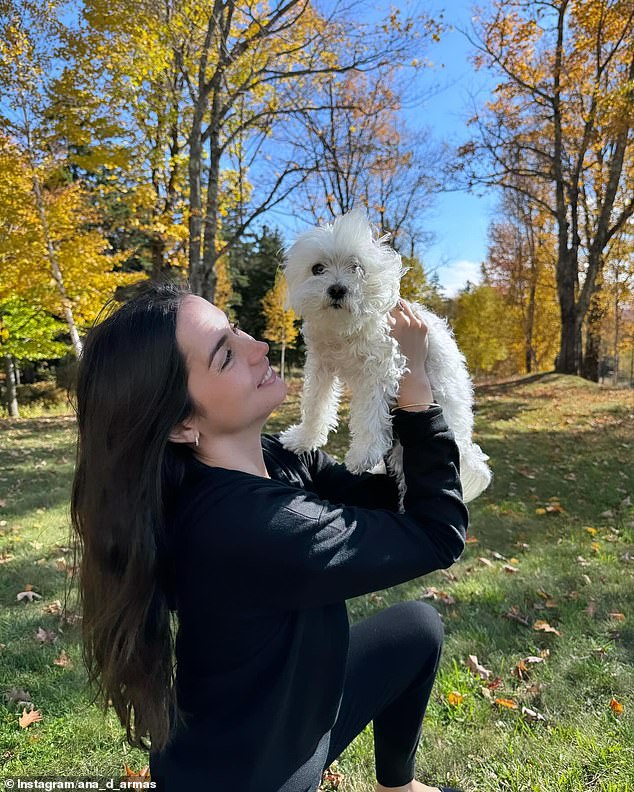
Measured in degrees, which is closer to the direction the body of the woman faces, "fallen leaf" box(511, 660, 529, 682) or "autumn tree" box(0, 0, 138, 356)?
the fallen leaf

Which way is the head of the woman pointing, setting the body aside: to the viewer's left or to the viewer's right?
to the viewer's right

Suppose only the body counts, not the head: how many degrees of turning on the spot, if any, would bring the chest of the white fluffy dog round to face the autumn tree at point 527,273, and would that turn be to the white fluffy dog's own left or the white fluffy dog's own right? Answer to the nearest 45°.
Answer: approximately 135° to the white fluffy dog's own right

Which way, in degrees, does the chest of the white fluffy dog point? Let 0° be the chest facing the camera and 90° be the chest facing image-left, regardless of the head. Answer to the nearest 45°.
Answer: approximately 45°

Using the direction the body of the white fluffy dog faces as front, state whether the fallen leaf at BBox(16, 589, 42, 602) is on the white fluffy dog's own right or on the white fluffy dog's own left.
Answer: on the white fluffy dog's own right

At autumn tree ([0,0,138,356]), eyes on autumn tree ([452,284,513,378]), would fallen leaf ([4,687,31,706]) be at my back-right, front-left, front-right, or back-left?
back-right

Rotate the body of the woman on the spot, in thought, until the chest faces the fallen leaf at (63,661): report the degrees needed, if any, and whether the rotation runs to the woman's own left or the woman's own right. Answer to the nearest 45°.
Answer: approximately 135° to the woman's own left

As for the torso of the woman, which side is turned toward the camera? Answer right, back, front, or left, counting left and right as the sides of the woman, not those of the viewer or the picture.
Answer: right

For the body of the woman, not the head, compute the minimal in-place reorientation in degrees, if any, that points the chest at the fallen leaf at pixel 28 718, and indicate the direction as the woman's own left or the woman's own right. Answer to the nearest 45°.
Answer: approximately 135° to the woman's own left
